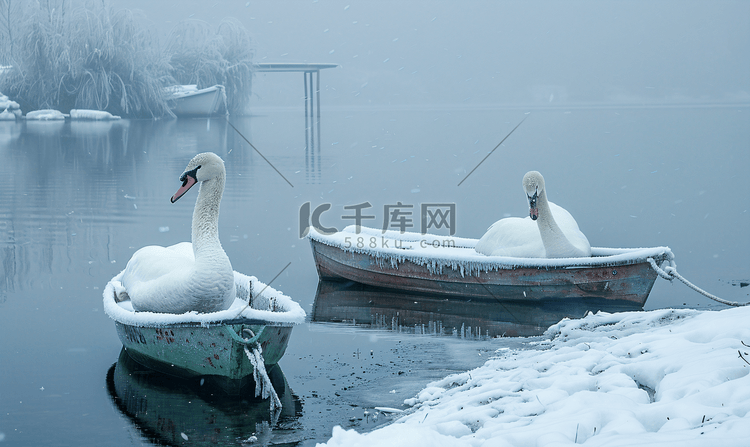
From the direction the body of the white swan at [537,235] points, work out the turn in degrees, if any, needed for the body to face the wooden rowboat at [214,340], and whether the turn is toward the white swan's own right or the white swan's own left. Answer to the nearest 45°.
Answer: approximately 90° to the white swan's own right

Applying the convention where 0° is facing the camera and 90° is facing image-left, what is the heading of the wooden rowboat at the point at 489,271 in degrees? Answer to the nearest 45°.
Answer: approximately 270°

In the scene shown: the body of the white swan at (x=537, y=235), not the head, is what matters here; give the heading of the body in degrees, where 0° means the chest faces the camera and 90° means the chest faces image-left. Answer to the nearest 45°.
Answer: approximately 315°

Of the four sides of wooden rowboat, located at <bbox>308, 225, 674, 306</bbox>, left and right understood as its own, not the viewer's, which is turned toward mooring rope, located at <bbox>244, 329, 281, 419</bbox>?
right

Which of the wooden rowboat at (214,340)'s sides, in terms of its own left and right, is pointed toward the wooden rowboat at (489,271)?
left

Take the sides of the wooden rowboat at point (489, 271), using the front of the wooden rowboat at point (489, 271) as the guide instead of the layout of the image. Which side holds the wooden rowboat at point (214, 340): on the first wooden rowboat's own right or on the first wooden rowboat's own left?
on the first wooden rowboat's own right

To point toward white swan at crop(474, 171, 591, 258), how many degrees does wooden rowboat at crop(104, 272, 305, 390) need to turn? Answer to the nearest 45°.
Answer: approximately 90° to its left

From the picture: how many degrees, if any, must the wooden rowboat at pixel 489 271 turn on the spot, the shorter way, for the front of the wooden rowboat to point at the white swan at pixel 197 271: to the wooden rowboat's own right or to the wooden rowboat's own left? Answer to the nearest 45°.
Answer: approximately 135° to the wooden rowboat's own right
